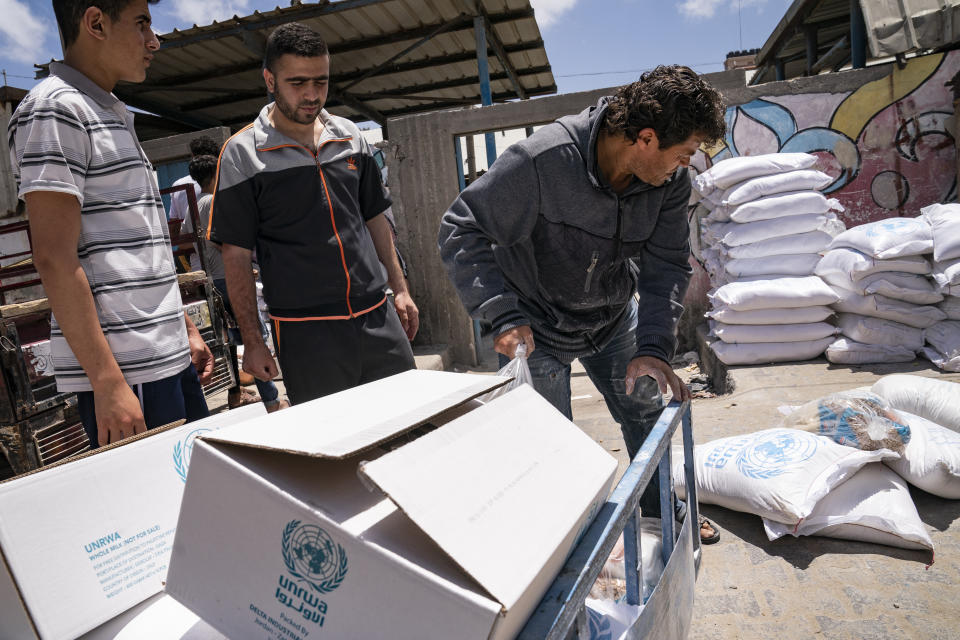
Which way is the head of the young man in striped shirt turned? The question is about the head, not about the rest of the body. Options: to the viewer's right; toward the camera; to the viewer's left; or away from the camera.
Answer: to the viewer's right

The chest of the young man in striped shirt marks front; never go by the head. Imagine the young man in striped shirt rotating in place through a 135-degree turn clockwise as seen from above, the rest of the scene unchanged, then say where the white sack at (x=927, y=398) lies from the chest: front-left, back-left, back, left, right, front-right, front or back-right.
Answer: back-left

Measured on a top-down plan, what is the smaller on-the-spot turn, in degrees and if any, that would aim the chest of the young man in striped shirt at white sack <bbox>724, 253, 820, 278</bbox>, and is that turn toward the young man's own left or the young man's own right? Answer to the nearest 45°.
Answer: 0° — they already face it

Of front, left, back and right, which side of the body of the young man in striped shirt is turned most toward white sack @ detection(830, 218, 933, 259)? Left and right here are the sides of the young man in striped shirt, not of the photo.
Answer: front

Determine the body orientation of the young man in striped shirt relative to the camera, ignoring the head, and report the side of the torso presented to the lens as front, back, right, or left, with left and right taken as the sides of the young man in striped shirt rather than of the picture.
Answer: right

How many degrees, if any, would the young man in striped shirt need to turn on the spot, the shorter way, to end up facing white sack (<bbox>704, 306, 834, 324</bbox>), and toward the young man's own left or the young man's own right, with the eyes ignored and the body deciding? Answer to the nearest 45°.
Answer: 0° — they already face it

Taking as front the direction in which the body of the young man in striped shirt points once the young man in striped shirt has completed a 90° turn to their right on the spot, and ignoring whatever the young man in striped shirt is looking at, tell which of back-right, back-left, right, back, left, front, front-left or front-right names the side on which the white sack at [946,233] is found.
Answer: left

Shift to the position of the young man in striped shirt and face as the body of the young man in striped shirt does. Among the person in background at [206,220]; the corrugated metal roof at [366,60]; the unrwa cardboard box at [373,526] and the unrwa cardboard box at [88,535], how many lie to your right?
2

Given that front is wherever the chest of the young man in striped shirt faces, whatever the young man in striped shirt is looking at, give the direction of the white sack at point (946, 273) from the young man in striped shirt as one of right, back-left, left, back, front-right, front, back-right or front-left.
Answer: front

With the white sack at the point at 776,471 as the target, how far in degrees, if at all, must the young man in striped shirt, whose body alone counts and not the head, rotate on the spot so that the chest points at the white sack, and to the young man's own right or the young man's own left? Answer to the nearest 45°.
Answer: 0° — they already face it

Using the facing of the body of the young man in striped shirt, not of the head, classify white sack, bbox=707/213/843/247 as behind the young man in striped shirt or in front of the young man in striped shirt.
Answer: in front

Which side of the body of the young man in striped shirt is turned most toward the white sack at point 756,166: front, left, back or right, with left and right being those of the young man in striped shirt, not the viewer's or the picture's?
front
